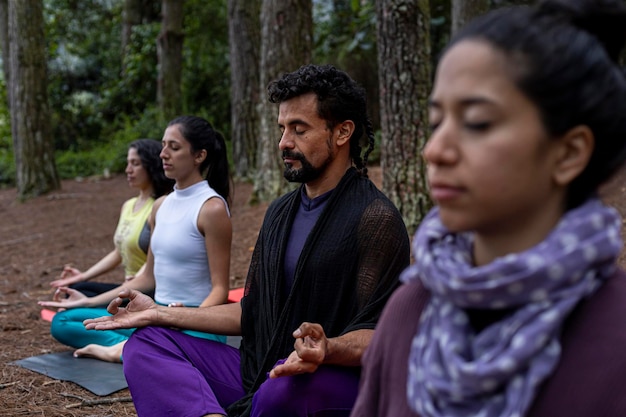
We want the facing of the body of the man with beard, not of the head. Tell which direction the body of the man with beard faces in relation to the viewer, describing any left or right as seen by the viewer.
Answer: facing the viewer and to the left of the viewer

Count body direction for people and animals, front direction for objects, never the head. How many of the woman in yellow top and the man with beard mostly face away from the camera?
0

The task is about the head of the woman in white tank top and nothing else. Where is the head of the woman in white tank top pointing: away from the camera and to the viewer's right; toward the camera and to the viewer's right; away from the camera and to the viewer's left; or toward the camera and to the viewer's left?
toward the camera and to the viewer's left

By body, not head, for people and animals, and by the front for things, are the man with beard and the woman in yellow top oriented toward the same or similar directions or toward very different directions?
same or similar directions

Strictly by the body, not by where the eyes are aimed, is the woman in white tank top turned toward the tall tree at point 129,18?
no

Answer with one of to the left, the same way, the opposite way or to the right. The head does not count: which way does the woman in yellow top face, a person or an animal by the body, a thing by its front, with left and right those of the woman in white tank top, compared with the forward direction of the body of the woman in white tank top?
the same way

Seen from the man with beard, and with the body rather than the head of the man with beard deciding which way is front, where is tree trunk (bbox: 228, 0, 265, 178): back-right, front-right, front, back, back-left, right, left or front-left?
back-right

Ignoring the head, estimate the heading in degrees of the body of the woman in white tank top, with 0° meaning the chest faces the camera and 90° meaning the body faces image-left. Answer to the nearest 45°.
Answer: approximately 45°

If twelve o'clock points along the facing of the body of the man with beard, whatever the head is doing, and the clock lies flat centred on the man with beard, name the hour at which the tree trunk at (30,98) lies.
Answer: The tree trunk is roughly at 4 o'clock from the man with beard.

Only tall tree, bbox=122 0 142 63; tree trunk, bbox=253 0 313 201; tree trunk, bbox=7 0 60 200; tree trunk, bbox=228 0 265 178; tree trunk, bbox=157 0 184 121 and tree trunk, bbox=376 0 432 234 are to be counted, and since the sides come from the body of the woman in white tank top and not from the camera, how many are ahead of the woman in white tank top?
0

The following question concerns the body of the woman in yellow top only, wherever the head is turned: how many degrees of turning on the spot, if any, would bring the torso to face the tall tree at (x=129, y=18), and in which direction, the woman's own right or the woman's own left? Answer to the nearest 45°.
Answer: approximately 135° to the woman's own right

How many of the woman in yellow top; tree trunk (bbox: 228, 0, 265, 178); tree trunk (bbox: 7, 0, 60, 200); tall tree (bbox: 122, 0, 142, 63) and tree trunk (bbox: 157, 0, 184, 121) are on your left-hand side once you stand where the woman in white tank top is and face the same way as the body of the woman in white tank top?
0

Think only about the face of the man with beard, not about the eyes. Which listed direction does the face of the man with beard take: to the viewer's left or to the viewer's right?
to the viewer's left

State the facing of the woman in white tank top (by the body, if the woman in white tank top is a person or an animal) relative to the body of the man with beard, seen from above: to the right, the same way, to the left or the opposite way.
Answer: the same way

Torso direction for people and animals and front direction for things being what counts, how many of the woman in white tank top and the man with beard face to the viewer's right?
0

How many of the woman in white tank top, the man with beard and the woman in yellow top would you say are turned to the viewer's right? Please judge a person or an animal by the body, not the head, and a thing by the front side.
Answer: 0
